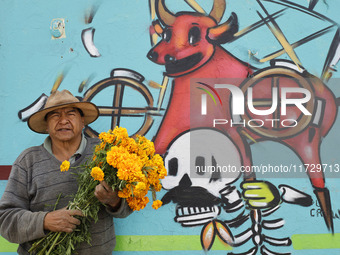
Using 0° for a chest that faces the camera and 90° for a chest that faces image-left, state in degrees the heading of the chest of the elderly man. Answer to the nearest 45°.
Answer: approximately 0°
